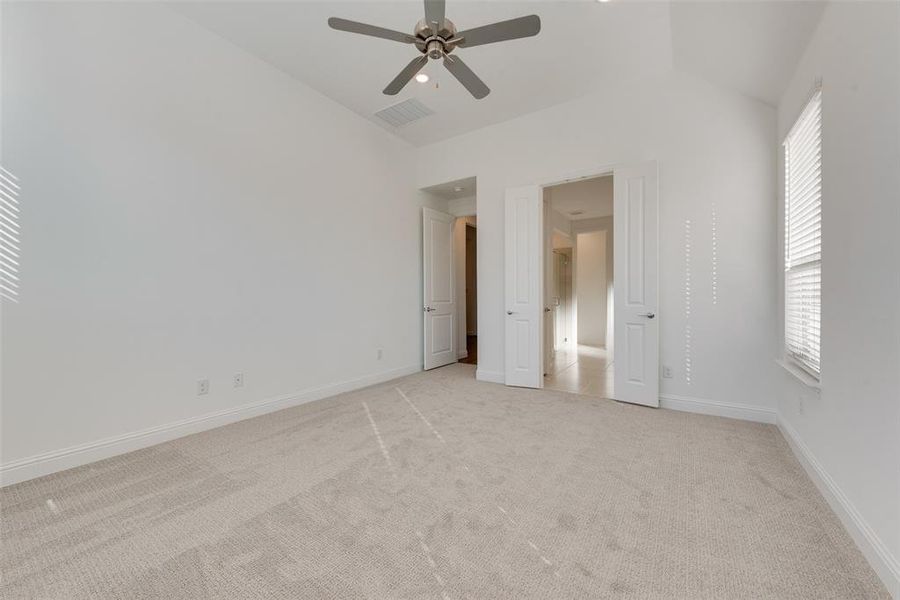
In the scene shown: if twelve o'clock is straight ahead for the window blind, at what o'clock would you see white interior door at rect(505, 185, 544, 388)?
The white interior door is roughly at 12 o'clock from the window blind.

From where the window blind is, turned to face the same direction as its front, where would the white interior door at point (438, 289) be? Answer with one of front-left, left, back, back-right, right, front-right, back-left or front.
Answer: front

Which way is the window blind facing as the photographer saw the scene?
facing to the left of the viewer

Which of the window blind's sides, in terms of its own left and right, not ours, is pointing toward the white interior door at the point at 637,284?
front
